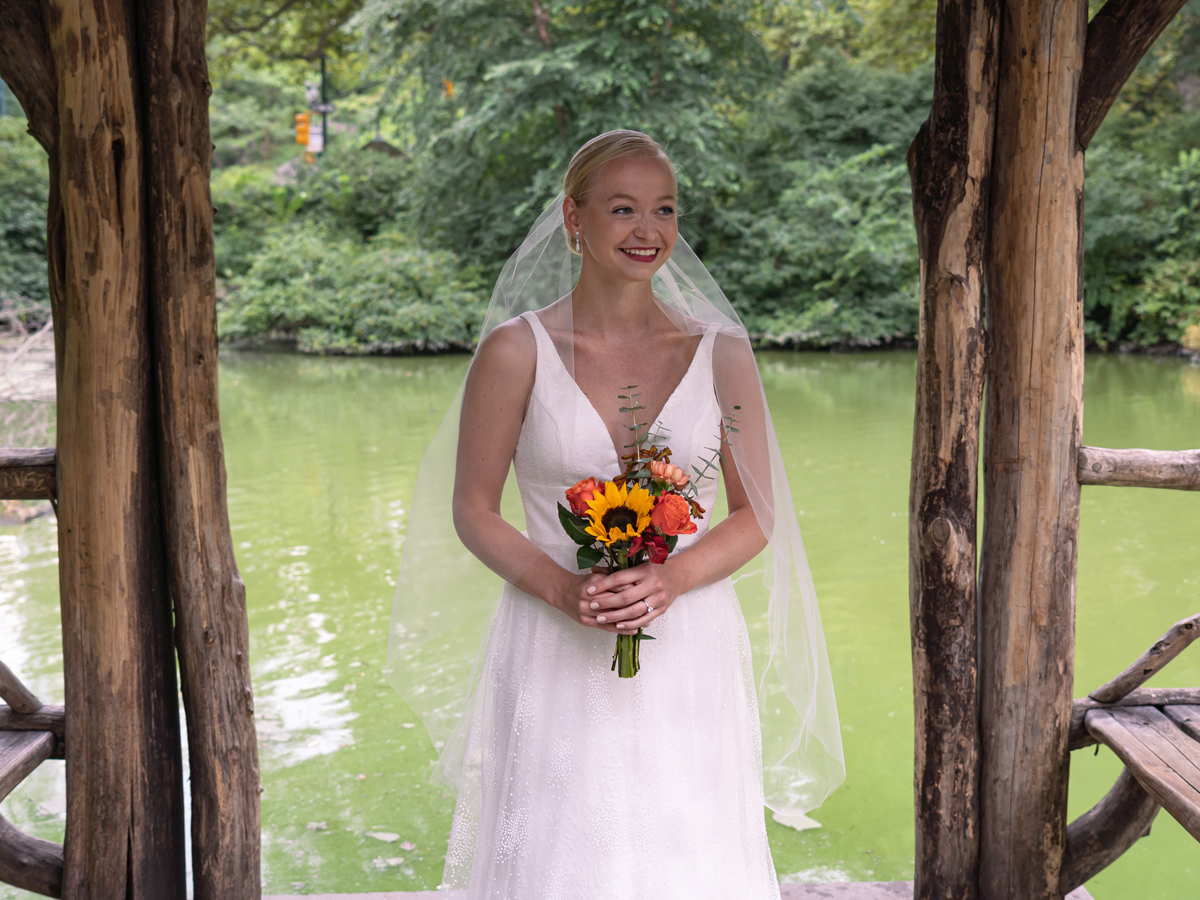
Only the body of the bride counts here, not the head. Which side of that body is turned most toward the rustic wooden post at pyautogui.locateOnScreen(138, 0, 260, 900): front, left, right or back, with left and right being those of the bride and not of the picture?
right

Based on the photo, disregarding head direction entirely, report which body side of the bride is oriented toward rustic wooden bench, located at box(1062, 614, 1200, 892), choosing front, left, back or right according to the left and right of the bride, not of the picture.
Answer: left

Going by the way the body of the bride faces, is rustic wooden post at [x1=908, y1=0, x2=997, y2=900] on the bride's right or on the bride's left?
on the bride's left

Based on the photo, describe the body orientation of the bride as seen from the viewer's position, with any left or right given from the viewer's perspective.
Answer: facing the viewer

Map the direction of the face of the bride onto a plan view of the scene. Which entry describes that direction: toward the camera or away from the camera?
toward the camera

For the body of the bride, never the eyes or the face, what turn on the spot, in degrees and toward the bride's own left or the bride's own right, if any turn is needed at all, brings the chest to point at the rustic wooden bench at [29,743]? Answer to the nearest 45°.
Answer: approximately 90° to the bride's own right

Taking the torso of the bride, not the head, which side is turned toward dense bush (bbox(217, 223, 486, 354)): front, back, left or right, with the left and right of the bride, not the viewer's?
back

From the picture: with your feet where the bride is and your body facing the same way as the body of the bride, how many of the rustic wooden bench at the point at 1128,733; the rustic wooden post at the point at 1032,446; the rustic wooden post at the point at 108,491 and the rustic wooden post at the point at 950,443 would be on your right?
1

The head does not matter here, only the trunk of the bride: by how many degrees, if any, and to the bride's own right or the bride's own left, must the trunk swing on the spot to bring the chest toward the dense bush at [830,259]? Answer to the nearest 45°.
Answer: approximately 180°

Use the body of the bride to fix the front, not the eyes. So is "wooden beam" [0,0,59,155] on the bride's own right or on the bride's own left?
on the bride's own right
